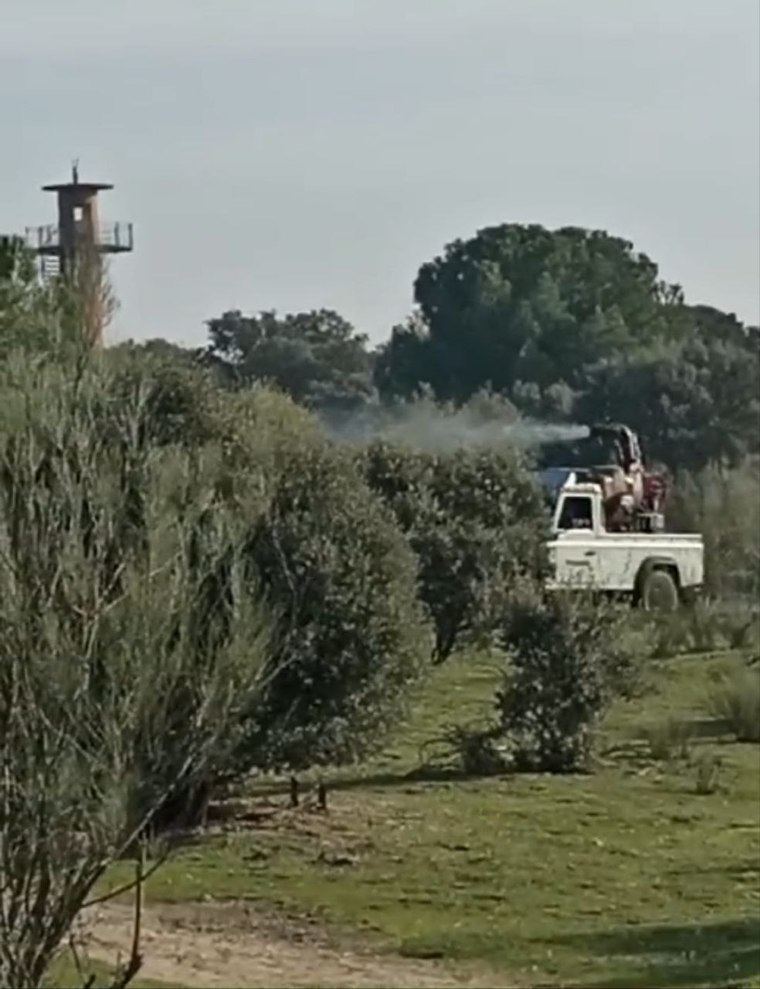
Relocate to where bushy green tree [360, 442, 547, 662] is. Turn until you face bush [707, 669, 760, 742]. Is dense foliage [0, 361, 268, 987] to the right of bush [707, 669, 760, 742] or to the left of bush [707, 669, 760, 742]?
right

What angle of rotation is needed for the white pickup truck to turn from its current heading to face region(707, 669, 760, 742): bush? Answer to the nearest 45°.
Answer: approximately 90° to its left

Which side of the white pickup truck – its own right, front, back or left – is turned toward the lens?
left

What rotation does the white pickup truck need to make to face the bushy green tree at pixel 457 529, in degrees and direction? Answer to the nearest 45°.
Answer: approximately 90° to its left

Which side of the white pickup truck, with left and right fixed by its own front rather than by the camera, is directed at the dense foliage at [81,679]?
left
